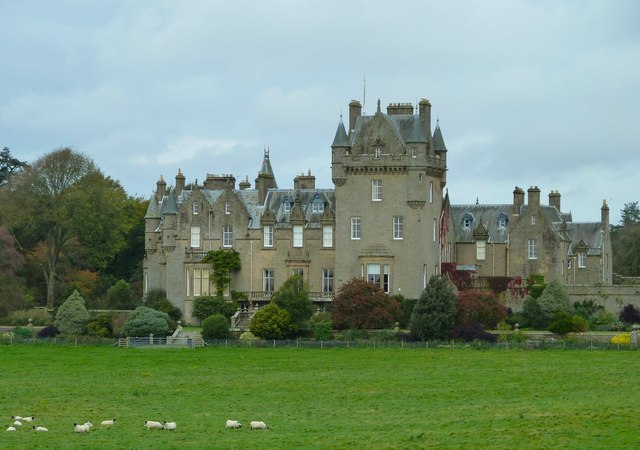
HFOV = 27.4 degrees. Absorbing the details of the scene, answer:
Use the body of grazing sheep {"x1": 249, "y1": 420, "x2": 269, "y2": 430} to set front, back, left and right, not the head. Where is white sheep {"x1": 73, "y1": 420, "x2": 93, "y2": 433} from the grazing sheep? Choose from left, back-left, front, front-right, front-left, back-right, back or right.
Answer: back

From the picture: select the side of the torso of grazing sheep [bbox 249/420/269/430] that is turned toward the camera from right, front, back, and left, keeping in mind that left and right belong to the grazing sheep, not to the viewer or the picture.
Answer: right

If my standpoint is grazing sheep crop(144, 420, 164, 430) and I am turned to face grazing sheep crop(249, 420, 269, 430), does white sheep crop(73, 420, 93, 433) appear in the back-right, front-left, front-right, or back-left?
back-right

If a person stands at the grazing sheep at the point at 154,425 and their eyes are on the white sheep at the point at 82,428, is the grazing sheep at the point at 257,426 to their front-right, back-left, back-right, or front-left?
back-left

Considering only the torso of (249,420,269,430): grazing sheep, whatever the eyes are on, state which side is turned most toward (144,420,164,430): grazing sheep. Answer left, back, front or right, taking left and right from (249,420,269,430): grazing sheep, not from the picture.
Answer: back
